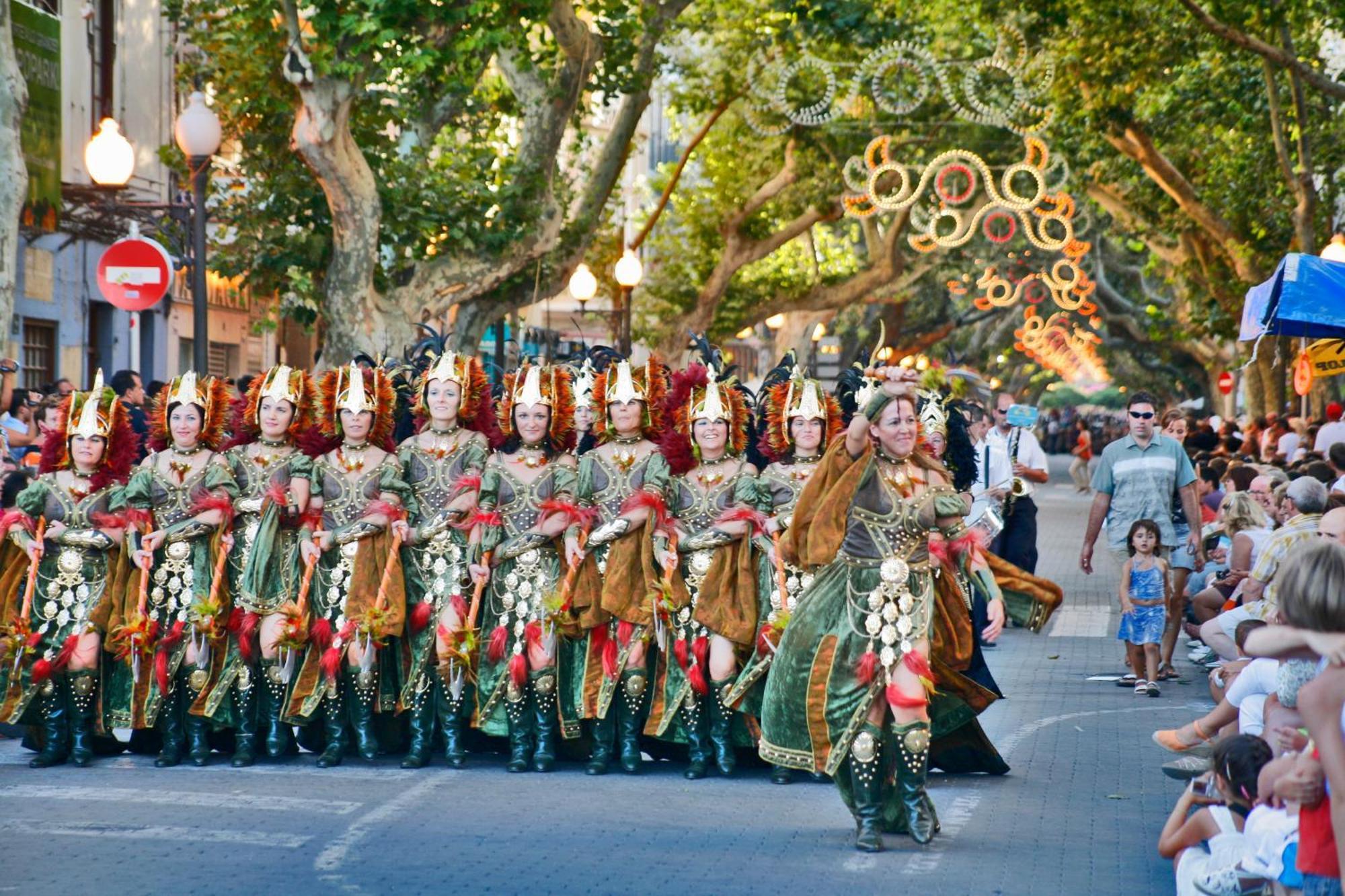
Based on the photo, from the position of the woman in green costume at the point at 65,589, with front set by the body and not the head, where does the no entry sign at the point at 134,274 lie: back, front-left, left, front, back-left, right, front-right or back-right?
back

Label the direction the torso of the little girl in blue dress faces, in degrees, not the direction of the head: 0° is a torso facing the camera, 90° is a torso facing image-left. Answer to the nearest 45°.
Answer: approximately 0°

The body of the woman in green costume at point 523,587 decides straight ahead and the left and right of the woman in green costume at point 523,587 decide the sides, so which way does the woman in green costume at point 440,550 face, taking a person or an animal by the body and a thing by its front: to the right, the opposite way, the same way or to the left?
the same way

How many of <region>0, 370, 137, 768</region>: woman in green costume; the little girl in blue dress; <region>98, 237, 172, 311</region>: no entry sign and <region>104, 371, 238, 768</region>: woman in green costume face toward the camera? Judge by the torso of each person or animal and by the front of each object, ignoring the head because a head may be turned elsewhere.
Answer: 4

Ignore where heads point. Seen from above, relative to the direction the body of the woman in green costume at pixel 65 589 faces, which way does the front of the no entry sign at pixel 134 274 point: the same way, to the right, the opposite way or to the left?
the same way

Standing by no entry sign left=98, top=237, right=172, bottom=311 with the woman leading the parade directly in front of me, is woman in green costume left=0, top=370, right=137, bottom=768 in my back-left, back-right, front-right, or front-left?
front-right

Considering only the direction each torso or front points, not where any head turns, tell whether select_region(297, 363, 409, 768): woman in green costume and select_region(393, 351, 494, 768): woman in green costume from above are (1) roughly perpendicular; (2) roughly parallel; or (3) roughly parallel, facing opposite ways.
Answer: roughly parallel

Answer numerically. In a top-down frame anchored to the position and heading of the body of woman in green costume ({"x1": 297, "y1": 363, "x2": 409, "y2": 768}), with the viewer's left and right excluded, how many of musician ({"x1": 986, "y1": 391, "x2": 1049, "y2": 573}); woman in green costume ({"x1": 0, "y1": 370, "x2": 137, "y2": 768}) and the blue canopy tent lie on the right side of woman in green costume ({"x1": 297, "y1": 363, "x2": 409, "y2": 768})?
1

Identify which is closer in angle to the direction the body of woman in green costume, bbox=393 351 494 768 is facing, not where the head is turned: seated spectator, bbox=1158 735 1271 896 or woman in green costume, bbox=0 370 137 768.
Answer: the seated spectator

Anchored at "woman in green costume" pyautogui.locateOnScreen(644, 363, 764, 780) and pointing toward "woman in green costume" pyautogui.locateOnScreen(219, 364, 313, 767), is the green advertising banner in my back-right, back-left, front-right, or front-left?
front-right

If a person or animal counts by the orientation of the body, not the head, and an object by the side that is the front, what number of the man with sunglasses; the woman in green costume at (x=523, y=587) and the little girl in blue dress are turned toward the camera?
3

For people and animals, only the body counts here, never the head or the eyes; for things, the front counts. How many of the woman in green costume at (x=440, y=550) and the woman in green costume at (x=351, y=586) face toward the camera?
2

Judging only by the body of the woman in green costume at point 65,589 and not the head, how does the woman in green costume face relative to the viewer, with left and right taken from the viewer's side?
facing the viewer

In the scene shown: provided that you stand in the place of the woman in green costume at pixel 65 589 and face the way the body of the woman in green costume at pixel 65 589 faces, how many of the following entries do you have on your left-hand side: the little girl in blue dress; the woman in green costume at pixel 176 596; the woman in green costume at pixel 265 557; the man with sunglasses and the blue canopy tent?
5

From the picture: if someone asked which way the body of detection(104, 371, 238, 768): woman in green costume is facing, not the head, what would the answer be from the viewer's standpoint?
toward the camera
